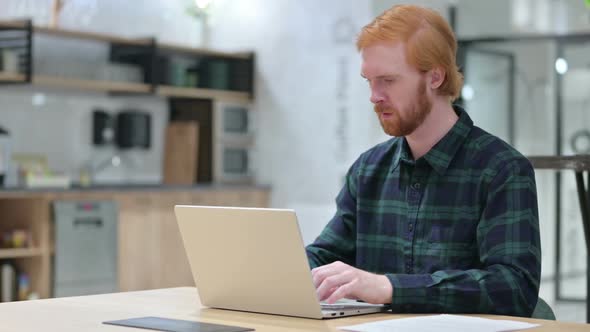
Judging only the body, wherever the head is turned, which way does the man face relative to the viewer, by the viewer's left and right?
facing the viewer and to the left of the viewer

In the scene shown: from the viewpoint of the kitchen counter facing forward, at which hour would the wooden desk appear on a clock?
The wooden desk is roughly at 12 o'clock from the kitchen counter.

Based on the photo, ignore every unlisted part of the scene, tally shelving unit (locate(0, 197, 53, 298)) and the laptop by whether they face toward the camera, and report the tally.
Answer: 1

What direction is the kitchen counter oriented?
toward the camera

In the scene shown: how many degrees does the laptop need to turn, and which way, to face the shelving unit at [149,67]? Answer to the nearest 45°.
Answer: approximately 45° to its left

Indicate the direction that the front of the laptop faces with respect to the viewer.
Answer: facing away from the viewer and to the right of the viewer

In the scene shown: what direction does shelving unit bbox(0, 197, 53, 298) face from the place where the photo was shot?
facing the viewer

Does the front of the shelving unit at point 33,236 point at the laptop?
yes

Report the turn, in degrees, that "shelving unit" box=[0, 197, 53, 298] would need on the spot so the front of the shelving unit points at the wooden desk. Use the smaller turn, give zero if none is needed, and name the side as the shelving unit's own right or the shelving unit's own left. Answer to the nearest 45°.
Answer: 0° — it already faces it

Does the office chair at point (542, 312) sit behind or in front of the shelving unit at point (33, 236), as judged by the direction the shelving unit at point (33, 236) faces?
in front

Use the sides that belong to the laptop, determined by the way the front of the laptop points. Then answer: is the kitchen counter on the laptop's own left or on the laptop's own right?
on the laptop's own left

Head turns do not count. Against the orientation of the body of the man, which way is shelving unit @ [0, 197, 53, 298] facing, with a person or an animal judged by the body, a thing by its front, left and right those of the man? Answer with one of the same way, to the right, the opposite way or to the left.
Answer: to the left

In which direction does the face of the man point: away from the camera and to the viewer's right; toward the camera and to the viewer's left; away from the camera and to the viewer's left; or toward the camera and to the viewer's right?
toward the camera and to the viewer's left

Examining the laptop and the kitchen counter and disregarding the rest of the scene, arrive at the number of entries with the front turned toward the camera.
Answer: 1

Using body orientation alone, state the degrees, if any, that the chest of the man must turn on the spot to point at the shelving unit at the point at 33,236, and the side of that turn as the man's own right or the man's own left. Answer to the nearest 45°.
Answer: approximately 90° to the man's own right
